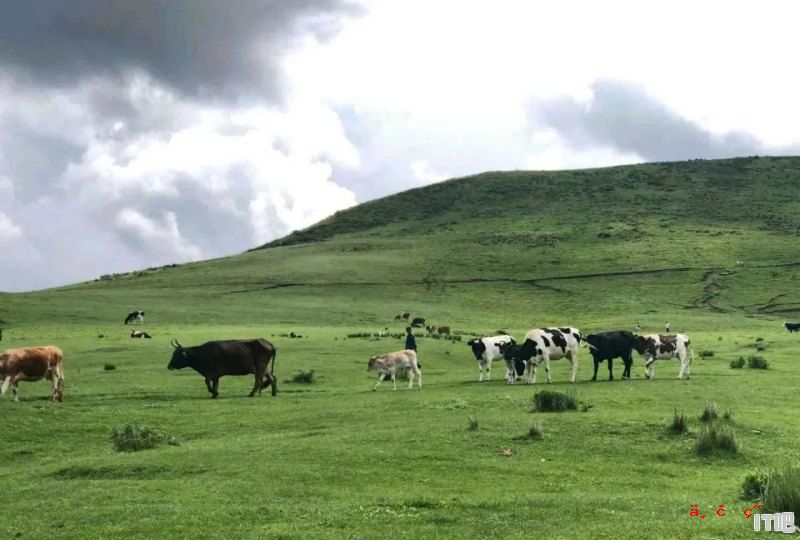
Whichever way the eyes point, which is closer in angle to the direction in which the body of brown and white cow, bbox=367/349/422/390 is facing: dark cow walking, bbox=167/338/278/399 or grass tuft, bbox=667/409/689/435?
the dark cow walking

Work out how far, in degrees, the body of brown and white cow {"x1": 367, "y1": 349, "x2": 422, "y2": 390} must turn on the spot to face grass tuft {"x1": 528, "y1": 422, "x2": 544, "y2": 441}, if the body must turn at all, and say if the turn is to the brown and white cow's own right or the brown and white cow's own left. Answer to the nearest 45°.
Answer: approximately 90° to the brown and white cow's own left

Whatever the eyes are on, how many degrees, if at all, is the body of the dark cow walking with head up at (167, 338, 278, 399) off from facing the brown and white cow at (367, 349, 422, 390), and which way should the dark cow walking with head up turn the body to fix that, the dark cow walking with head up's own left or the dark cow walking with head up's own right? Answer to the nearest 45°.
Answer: approximately 180°

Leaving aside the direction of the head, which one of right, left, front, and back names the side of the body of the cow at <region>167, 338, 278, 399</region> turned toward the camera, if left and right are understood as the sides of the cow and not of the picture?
left

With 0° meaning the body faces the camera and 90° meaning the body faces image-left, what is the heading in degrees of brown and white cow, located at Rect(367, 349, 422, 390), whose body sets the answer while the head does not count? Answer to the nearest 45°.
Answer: approximately 90°

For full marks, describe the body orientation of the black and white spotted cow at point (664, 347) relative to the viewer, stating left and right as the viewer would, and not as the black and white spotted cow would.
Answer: facing to the left of the viewer

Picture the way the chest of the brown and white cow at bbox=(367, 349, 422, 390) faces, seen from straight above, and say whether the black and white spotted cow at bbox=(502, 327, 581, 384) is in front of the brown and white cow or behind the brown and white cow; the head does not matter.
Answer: behind
